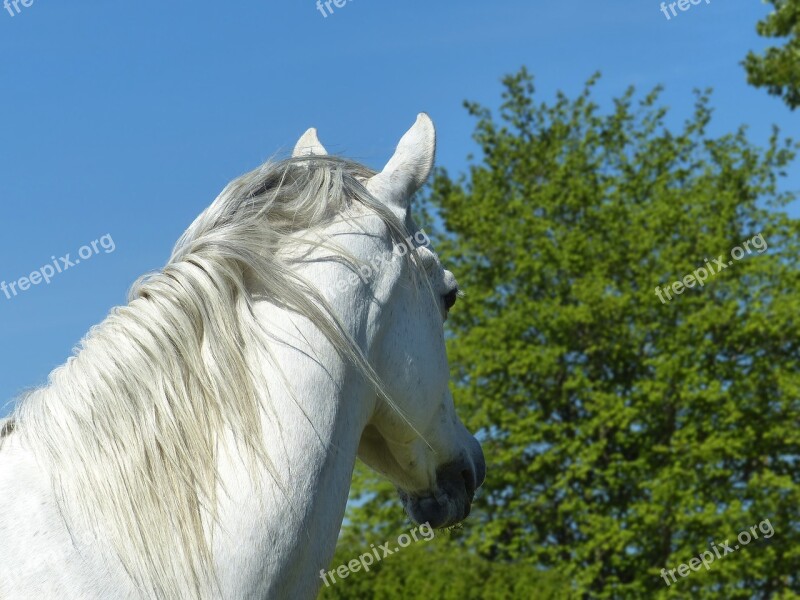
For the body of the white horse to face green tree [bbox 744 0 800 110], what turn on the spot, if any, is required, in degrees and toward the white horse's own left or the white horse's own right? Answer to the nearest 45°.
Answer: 0° — it already faces it

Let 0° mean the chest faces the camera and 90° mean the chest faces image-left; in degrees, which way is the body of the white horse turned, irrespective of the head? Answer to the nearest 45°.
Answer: approximately 225°
